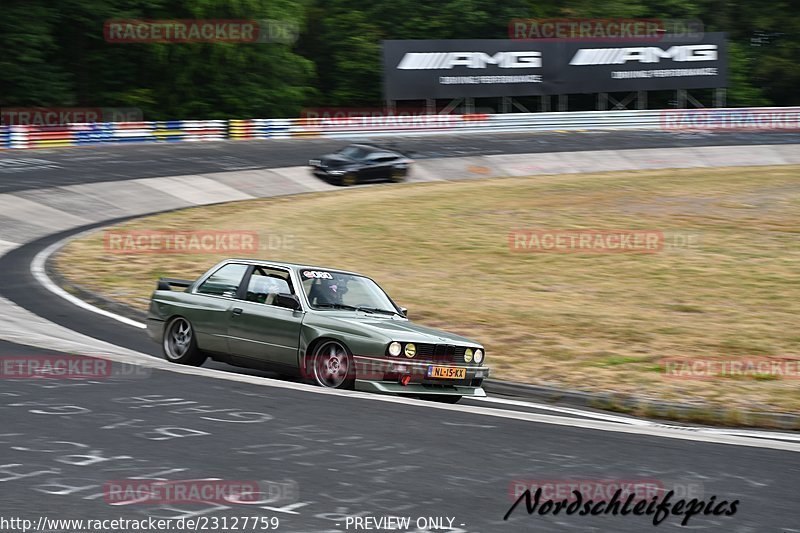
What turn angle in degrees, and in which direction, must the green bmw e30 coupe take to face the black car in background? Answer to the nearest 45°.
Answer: approximately 135° to its left

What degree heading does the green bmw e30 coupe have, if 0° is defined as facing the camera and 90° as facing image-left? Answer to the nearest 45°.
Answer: approximately 315°

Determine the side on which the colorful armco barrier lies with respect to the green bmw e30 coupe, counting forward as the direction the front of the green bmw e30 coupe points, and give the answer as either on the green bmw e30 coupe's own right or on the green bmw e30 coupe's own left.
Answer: on the green bmw e30 coupe's own left
